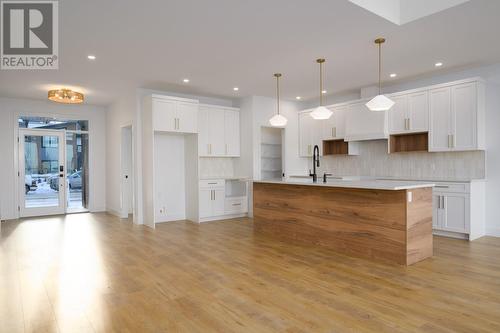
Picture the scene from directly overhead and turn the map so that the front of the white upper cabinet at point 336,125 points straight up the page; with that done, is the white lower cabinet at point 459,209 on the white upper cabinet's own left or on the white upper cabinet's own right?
on the white upper cabinet's own left

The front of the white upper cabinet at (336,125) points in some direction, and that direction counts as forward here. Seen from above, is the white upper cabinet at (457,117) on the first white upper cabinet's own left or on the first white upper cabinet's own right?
on the first white upper cabinet's own left

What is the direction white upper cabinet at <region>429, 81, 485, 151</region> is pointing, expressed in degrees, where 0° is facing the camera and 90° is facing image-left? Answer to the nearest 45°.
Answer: approximately 45°

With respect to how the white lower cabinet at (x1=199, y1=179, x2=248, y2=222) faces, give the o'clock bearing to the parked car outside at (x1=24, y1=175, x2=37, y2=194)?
The parked car outside is roughly at 5 o'clock from the white lower cabinet.

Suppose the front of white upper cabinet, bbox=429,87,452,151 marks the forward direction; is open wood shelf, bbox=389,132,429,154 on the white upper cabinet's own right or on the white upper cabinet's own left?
on the white upper cabinet's own right

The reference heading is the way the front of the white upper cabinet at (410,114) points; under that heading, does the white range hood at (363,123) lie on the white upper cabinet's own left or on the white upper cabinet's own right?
on the white upper cabinet's own right

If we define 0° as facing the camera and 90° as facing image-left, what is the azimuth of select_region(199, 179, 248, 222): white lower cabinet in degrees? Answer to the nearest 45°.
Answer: approximately 315°

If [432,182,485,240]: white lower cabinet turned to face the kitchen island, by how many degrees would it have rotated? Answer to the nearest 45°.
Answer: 0° — it already faces it

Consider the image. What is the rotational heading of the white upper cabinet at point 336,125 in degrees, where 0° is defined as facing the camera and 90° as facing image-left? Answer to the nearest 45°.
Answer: approximately 45°
